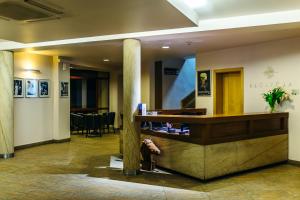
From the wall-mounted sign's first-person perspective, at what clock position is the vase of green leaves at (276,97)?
The vase of green leaves is roughly at 11 o'clock from the wall-mounted sign.

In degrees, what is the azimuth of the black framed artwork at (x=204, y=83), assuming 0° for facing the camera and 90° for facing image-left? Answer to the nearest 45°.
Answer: approximately 0°

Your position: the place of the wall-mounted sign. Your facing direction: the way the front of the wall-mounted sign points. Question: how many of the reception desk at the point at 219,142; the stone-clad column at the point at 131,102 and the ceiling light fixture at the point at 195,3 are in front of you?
3

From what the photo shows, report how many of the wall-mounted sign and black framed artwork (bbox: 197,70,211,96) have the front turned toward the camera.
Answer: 2

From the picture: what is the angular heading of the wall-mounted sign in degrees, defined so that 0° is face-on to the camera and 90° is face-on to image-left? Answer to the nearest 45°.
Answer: approximately 0°

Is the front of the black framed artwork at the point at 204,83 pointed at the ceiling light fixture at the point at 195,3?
yes

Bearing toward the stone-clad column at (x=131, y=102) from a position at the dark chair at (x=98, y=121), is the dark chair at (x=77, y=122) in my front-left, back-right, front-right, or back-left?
back-right

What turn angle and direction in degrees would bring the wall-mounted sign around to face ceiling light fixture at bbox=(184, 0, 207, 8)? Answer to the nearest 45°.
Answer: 0° — it already faces it
